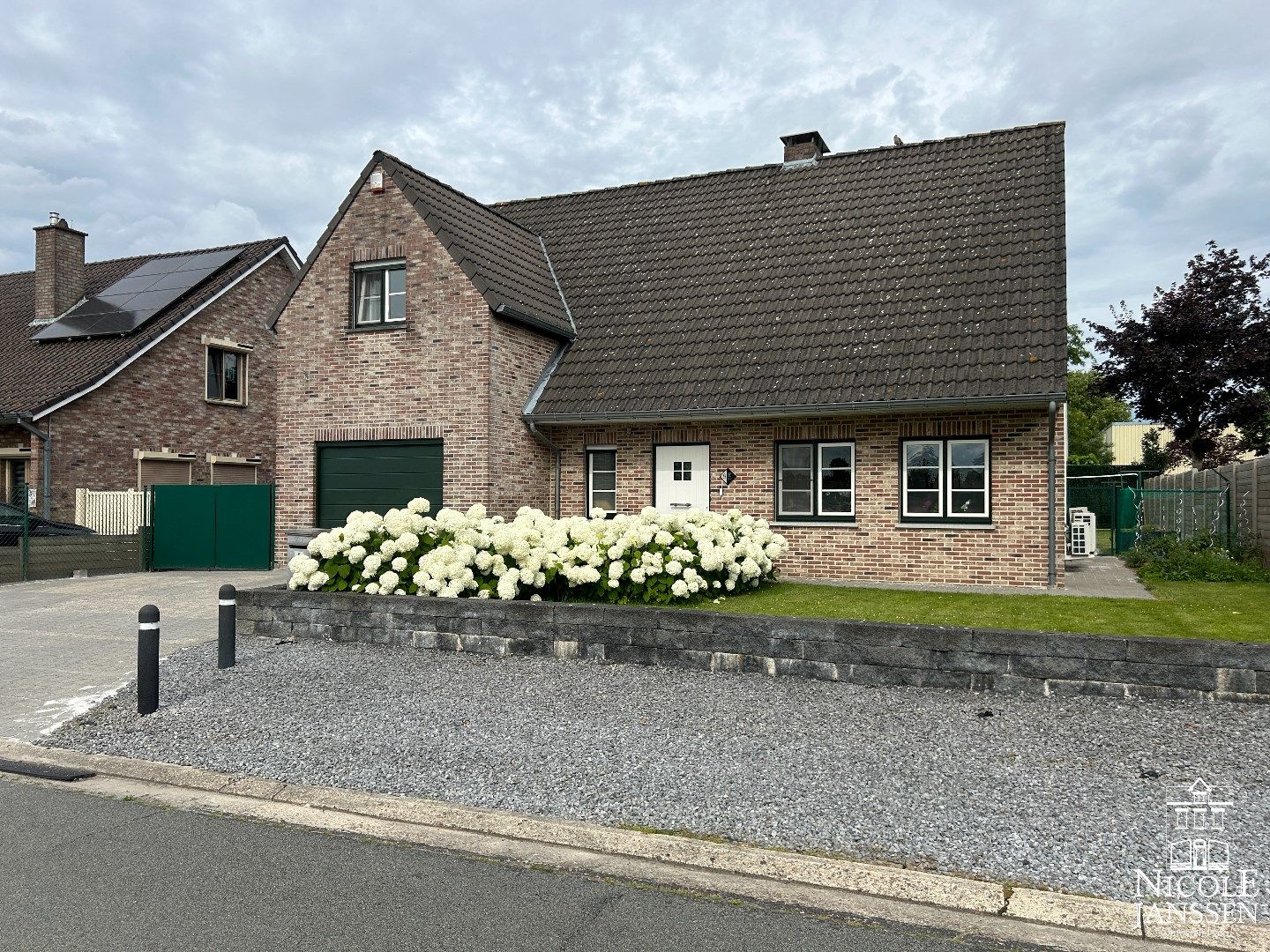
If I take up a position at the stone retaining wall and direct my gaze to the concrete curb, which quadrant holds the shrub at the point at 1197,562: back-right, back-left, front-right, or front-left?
back-left

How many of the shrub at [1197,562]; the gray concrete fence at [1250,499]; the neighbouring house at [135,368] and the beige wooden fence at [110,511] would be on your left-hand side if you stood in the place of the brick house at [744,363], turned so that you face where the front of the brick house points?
2

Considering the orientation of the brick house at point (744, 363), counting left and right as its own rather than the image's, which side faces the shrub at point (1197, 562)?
left

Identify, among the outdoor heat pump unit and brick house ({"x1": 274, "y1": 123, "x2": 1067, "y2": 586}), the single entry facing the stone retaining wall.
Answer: the brick house

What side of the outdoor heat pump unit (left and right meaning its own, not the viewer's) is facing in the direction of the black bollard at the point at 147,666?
right

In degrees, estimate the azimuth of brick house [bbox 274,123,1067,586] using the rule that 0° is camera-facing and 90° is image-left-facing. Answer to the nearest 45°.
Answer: approximately 0°

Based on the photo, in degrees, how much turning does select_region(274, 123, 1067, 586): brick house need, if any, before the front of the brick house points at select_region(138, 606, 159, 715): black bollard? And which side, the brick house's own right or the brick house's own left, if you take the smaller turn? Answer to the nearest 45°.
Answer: approximately 45° to the brick house's own right

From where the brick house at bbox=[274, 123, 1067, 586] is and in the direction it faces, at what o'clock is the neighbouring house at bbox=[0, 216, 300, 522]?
The neighbouring house is roughly at 4 o'clock from the brick house.
